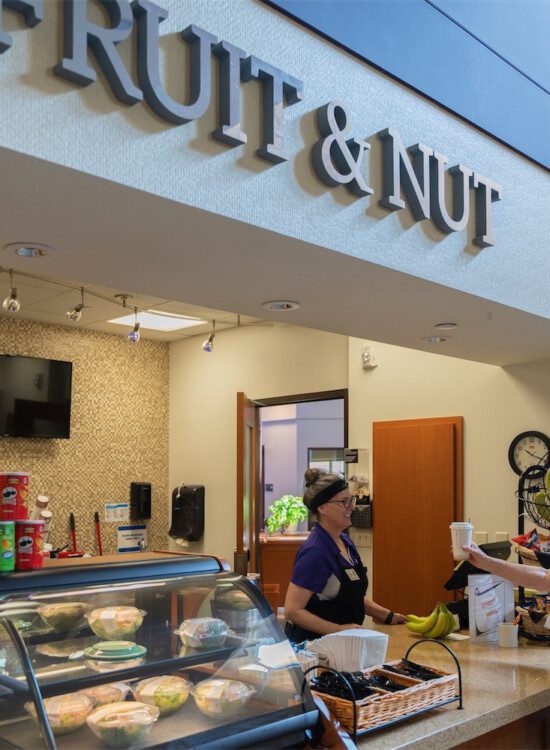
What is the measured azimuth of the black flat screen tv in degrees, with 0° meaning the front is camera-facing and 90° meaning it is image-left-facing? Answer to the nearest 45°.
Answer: approximately 315°

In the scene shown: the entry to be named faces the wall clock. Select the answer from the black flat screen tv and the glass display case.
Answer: the black flat screen tv

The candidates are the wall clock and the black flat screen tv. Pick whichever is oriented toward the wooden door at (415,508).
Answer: the black flat screen tv

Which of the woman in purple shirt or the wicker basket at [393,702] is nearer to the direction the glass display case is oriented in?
the wicker basket

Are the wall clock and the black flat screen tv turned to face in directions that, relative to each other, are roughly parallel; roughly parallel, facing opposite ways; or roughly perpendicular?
roughly perpendicular

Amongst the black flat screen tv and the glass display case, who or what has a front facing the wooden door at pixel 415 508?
the black flat screen tv

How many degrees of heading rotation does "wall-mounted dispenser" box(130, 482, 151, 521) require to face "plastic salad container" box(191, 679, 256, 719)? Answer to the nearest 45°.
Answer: approximately 45° to its right

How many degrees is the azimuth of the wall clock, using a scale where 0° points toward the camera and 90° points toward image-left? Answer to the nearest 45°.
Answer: approximately 0°
